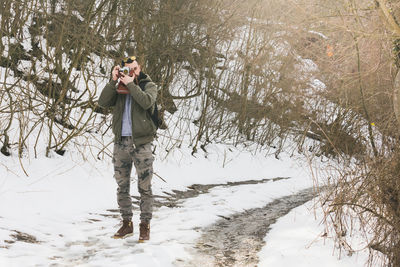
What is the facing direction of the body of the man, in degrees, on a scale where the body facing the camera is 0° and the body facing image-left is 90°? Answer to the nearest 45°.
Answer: approximately 45°
